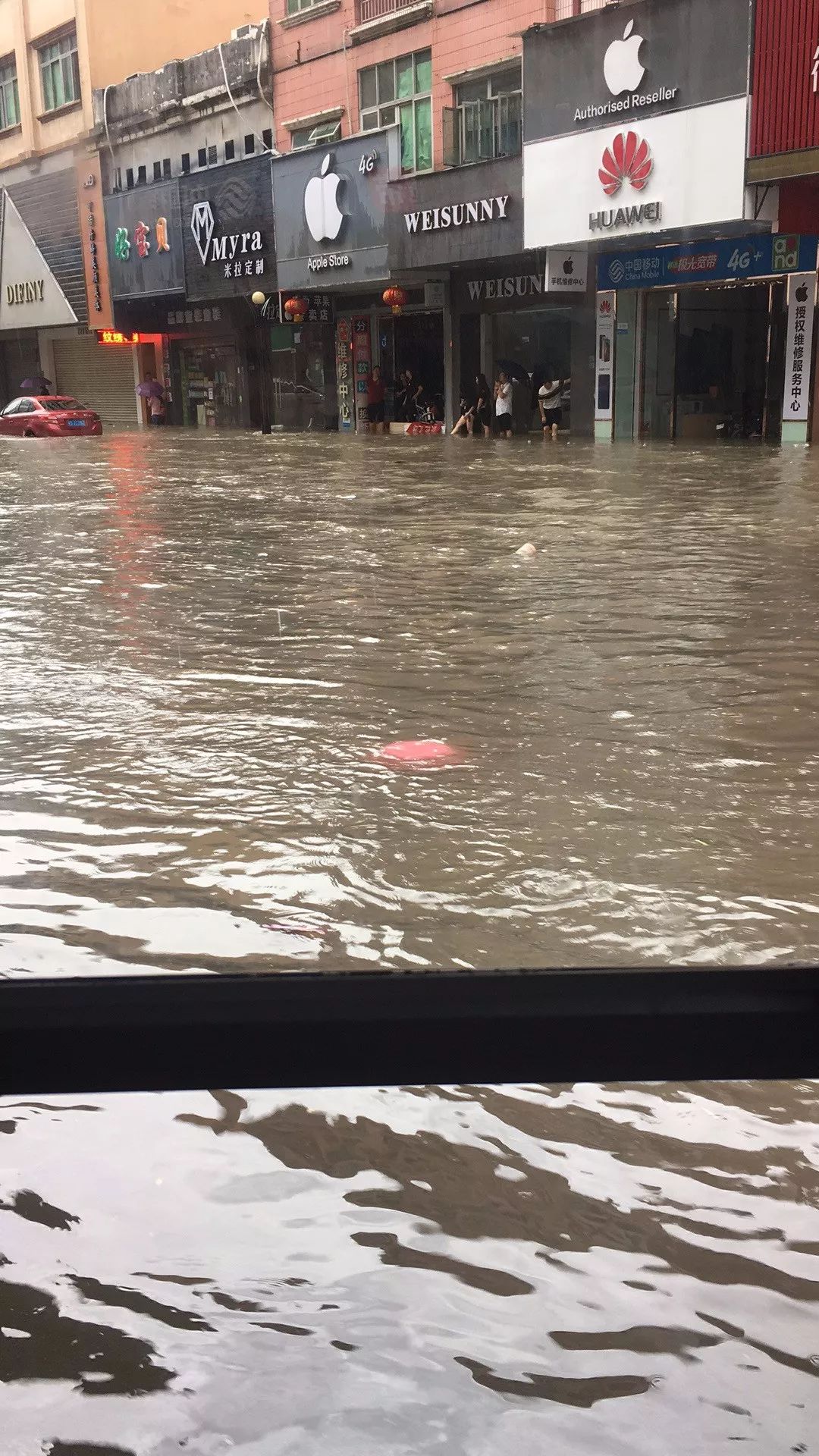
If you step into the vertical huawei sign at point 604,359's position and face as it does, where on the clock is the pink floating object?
The pink floating object is roughly at 12 o'clock from the vertical huawei sign.

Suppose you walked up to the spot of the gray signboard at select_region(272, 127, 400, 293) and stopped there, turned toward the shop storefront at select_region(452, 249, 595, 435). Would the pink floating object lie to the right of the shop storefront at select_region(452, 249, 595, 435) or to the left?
right

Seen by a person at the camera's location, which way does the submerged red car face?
facing away from the viewer and to the left of the viewer

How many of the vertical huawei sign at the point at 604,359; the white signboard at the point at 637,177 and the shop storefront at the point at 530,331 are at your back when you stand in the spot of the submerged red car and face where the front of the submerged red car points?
3

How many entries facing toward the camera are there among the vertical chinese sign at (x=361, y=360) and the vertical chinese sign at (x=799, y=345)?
2

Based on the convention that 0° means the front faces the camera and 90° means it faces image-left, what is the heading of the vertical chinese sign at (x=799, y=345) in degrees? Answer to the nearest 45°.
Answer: approximately 0°

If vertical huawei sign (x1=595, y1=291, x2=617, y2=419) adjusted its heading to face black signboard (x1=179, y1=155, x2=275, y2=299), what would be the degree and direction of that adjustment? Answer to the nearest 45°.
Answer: approximately 135° to its right

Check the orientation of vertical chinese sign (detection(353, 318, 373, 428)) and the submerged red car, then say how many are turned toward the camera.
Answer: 1

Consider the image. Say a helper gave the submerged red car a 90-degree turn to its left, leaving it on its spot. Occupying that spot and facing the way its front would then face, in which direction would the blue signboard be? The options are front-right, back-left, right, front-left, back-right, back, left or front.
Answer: left

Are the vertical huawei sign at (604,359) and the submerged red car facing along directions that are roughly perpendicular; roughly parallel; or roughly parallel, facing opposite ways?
roughly perpendicular
